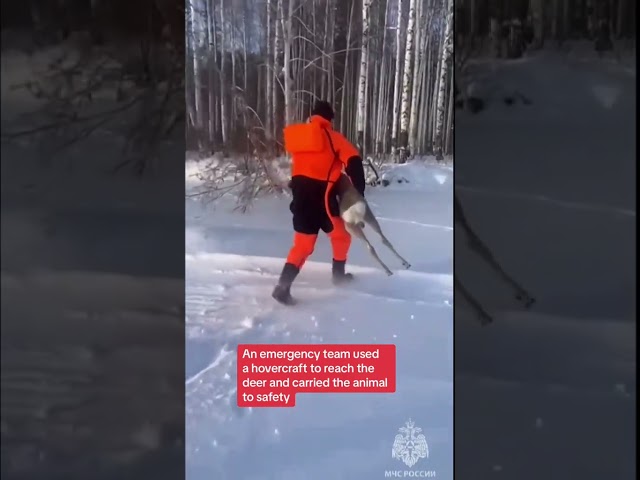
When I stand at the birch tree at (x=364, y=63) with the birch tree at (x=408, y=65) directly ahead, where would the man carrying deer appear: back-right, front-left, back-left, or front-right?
back-right

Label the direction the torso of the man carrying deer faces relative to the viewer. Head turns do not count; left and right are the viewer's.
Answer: facing away from the viewer and to the right of the viewer
